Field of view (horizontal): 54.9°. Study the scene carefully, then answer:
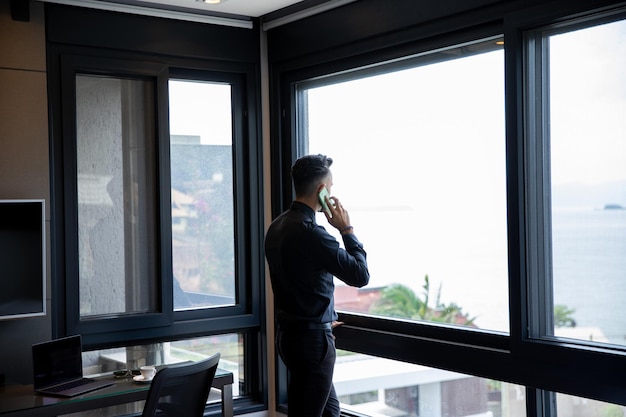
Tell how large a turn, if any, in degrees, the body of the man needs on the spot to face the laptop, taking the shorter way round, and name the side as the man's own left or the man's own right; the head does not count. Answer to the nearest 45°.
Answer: approximately 135° to the man's own left

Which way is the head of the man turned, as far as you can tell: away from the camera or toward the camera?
away from the camera

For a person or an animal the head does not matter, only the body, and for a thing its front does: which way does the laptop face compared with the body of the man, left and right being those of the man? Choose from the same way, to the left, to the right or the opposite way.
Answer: to the right

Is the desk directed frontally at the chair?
yes

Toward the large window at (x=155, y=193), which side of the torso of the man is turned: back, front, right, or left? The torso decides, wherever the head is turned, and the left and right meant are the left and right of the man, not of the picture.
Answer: left

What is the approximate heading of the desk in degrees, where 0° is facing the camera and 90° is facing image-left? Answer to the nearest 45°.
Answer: approximately 315°

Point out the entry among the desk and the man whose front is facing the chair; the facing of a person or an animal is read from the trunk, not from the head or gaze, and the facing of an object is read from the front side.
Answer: the desk

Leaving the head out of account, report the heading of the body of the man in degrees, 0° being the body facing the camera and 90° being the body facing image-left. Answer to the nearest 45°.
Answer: approximately 225°

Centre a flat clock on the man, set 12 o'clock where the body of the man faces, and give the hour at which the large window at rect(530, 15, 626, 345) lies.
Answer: The large window is roughly at 2 o'clock from the man.

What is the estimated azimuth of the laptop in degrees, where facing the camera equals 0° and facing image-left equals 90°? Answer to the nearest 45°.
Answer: approximately 315°
